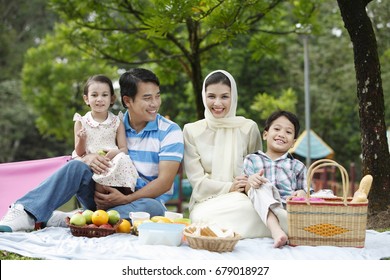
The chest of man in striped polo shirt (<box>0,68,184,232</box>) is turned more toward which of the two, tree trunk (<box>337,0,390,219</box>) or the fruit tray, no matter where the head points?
the fruit tray

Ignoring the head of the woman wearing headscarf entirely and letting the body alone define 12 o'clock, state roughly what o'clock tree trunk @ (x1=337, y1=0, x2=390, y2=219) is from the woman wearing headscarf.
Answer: The tree trunk is roughly at 8 o'clock from the woman wearing headscarf.

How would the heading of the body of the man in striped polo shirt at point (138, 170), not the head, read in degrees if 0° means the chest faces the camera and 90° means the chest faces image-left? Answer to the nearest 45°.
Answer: approximately 45°

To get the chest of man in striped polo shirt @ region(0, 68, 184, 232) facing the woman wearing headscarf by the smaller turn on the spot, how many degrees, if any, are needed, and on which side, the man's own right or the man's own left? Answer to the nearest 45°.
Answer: approximately 135° to the man's own left

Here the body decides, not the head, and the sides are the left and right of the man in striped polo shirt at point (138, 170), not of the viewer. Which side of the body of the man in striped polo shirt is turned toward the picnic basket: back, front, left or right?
left

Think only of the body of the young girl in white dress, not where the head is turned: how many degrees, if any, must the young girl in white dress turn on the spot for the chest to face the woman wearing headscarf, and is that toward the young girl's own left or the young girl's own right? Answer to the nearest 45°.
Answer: approximately 90° to the young girl's own left

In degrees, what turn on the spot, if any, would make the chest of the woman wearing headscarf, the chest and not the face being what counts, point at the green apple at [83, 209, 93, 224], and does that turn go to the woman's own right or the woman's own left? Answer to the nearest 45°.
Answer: approximately 45° to the woman's own right

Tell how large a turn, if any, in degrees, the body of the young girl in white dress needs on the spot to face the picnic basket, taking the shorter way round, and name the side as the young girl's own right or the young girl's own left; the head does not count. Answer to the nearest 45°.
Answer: approximately 45° to the young girl's own left

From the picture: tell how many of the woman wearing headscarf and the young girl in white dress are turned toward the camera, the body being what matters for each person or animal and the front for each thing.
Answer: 2

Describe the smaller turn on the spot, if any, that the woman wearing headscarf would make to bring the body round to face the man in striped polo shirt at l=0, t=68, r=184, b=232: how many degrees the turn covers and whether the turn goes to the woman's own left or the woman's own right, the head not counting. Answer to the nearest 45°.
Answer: approximately 90° to the woman's own right

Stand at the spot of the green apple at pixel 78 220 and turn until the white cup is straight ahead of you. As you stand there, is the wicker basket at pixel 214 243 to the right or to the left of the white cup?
right
